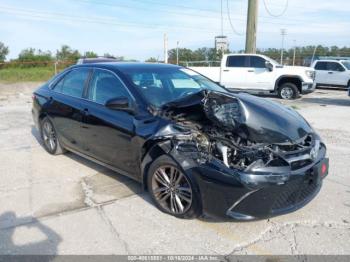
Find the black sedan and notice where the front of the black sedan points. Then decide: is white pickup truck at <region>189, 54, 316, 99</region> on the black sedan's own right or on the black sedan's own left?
on the black sedan's own left

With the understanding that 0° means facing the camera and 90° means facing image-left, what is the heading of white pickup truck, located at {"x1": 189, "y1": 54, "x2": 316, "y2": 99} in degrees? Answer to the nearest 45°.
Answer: approximately 270°

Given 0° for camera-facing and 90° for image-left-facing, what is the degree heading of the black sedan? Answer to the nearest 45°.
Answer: approximately 315°

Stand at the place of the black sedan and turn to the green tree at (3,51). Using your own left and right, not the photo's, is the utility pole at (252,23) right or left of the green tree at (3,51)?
right

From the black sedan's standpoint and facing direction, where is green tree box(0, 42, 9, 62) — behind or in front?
behind

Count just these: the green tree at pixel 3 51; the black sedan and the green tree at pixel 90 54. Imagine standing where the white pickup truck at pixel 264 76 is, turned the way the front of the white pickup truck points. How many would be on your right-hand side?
1

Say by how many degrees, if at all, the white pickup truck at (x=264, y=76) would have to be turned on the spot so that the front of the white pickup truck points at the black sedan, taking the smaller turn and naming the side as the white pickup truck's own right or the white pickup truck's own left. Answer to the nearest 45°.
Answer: approximately 90° to the white pickup truck's own right

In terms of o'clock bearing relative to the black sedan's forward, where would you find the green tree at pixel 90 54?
The green tree is roughly at 7 o'clock from the black sedan.

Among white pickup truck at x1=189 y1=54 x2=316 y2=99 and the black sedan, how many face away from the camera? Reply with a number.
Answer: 0

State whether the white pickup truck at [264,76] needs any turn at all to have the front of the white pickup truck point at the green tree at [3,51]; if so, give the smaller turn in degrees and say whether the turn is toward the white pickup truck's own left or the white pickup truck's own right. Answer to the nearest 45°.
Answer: approximately 135° to the white pickup truck's own left

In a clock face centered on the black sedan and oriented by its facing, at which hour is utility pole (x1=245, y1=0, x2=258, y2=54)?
The utility pole is roughly at 8 o'clock from the black sedan.

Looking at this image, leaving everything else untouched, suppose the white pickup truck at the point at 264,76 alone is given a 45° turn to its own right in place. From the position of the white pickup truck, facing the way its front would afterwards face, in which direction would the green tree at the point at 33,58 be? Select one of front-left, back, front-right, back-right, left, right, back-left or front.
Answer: back
